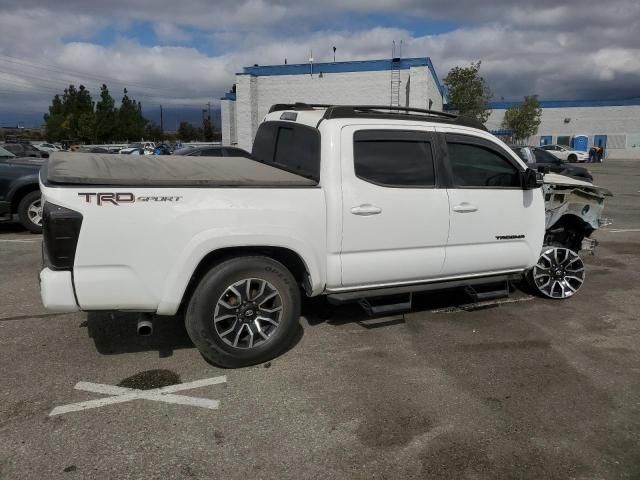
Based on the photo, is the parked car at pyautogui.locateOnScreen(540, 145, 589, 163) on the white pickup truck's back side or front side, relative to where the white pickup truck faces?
on the front side

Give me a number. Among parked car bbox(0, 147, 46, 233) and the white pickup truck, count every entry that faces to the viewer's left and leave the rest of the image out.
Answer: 0

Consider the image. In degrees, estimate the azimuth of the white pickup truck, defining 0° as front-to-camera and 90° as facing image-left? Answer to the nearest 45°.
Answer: approximately 225°

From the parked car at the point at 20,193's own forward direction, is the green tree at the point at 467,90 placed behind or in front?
in front

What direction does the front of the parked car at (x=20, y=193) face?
to the viewer's right

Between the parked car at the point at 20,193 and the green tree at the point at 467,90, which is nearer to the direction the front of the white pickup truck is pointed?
the green tree

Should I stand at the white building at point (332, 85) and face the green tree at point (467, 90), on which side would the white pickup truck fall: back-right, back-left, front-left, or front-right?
back-right

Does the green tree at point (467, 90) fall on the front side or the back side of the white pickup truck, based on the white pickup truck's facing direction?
on the front side
